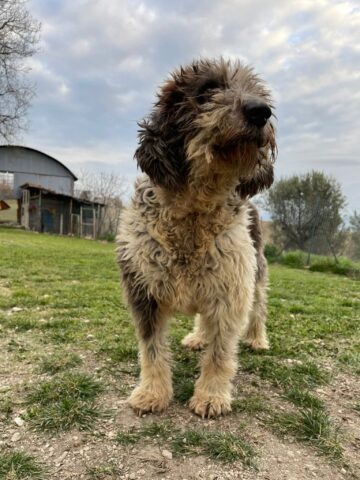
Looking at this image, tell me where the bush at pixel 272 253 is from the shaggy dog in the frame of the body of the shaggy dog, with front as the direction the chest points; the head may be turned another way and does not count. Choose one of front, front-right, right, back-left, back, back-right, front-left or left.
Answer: back

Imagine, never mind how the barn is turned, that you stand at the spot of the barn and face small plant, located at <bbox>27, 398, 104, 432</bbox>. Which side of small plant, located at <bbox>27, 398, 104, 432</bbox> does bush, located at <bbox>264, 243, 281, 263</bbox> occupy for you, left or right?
left

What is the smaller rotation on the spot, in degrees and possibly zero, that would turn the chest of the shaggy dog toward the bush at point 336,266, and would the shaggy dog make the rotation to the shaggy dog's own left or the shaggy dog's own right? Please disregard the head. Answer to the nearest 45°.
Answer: approximately 180°

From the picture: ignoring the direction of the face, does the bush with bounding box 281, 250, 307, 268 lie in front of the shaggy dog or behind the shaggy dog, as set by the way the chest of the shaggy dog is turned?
behind

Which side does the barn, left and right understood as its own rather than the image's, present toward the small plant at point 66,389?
front

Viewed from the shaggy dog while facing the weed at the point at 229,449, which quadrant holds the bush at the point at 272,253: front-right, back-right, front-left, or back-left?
back-left

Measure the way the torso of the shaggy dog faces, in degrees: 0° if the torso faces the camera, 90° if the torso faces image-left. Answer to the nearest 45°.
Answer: approximately 0°

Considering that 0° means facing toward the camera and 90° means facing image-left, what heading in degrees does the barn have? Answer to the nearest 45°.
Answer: approximately 0°
